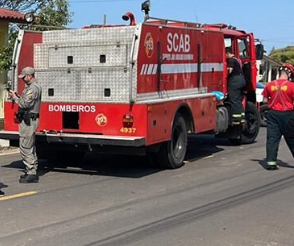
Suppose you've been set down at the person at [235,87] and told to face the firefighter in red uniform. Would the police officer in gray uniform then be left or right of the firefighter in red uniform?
right

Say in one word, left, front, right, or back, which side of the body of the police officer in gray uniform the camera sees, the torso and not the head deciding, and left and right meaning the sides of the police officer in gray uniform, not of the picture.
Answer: left

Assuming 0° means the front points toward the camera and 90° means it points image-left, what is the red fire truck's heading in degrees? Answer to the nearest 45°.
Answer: approximately 225°

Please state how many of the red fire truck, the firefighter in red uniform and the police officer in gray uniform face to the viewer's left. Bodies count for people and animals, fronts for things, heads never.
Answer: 1
